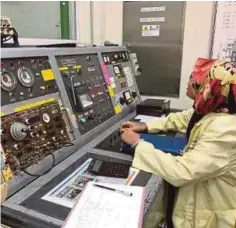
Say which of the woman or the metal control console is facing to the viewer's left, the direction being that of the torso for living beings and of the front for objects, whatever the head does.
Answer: the woman

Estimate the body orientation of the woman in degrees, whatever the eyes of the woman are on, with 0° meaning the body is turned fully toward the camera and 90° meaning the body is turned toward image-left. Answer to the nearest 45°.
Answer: approximately 90°

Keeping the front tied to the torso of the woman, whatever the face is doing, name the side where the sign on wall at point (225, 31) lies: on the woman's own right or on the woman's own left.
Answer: on the woman's own right

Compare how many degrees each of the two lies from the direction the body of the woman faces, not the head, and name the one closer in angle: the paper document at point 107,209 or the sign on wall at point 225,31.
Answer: the paper document

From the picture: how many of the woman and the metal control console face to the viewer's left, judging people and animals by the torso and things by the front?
1

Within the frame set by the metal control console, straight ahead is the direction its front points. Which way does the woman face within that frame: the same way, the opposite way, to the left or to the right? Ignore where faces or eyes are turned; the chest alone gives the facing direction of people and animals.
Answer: the opposite way

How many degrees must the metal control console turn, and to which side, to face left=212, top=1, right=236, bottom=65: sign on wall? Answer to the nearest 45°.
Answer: approximately 90° to its left

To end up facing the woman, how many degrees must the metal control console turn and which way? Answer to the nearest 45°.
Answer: approximately 45° to its left

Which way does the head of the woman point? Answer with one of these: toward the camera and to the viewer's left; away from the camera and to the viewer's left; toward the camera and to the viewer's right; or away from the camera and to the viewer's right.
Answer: away from the camera and to the viewer's left

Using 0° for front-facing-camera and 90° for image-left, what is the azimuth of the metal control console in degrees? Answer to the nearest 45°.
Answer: approximately 315°
